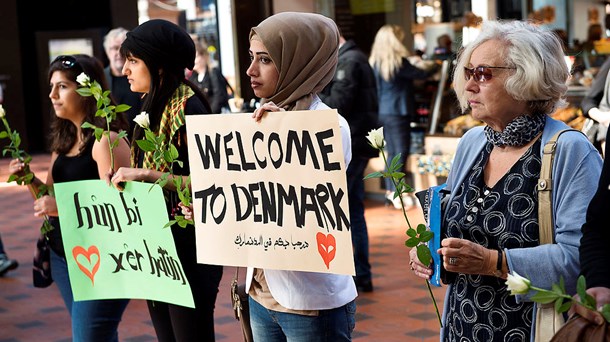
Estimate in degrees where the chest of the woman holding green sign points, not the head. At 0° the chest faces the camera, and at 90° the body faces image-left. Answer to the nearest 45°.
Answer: approximately 45°

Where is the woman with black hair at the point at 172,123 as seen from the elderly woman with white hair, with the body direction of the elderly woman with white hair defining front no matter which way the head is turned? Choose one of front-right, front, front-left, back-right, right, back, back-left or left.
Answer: right

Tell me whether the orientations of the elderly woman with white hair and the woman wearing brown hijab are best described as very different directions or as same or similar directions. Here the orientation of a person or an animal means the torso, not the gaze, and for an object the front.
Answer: same or similar directions

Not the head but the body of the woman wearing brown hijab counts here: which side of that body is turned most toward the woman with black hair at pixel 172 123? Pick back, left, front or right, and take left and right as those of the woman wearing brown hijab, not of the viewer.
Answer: right

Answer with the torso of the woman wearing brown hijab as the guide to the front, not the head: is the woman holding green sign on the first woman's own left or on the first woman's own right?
on the first woman's own right

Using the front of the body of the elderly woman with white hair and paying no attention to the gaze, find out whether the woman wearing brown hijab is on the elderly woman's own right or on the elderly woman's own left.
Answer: on the elderly woman's own right

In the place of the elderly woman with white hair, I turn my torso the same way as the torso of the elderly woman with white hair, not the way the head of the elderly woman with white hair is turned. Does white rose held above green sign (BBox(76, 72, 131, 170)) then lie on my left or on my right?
on my right

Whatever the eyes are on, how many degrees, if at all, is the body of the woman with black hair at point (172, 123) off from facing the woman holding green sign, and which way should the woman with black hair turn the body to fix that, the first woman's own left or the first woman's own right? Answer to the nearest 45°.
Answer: approximately 45° to the first woman's own right

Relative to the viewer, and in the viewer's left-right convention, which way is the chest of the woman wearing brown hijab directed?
facing the viewer and to the left of the viewer

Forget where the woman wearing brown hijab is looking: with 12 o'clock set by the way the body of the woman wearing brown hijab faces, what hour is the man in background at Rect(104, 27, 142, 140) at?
The man in background is roughly at 4 o'clock from the woman wearing brown hijab.

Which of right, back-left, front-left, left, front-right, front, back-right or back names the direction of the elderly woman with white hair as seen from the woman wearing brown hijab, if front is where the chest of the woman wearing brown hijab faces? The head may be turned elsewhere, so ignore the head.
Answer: left

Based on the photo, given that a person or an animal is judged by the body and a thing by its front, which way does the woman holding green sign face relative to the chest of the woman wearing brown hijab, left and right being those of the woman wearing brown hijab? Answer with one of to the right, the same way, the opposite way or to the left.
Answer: the same way

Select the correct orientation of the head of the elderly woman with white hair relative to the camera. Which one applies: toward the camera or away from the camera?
toward the camera

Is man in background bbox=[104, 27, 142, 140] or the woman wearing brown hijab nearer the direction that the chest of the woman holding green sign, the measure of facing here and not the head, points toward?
the woman wearing brown hijab
